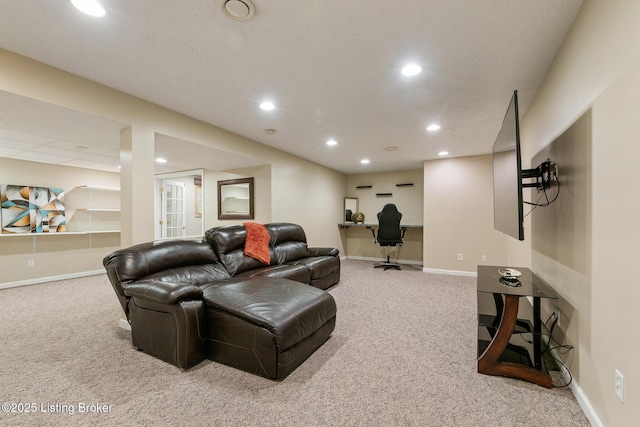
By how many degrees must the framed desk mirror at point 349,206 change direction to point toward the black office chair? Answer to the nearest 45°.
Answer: approximately 45° to its left

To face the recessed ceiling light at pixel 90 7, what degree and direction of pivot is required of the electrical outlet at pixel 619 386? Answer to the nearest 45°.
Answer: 0° — it already faces it

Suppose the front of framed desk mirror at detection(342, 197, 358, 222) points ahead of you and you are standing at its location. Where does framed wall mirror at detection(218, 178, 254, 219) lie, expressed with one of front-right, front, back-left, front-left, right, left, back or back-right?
front-right

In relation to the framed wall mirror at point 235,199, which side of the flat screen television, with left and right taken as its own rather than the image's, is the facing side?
front

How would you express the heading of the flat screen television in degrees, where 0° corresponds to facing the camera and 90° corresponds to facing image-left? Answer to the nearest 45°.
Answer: approximately 90°

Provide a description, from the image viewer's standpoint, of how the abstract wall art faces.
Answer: facing the viewer and to the right of the viewer

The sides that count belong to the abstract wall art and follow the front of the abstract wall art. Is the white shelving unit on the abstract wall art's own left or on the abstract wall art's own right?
on the abstract wall art's own left
